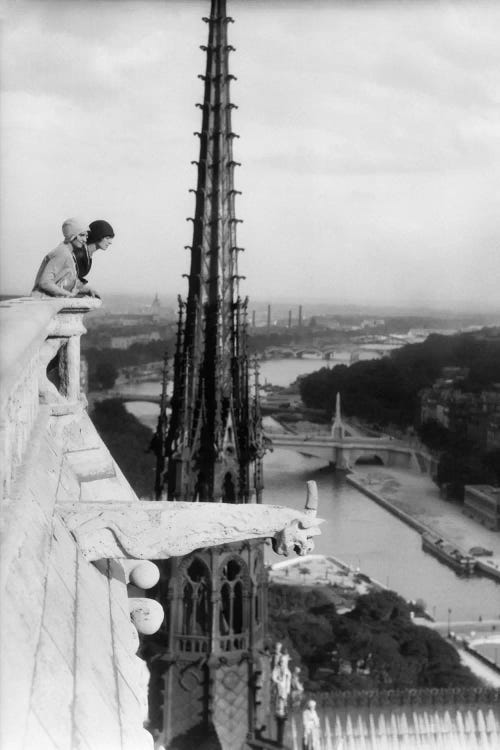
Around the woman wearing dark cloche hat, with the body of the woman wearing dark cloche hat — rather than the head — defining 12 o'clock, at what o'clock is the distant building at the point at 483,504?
The distant building is roughly at 10 o'clock from the woman wearing dark cloche hat.

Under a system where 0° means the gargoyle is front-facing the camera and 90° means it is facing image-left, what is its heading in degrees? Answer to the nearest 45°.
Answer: approximately 270°

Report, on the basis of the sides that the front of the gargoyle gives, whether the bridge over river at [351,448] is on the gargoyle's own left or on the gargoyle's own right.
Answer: on the gargoyle's own left

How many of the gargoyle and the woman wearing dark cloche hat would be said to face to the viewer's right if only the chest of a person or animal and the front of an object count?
2

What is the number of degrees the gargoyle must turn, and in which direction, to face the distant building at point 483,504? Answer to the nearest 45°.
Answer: approximately 90° to its left

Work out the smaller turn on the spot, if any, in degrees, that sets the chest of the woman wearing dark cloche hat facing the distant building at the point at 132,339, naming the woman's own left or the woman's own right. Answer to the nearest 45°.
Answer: approximately 90° to the woman's own left

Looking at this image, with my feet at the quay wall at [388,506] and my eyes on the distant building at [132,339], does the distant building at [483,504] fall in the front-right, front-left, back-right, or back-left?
back-right

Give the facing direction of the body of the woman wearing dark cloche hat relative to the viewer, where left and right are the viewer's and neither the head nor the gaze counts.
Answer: facing to the right of the viewer

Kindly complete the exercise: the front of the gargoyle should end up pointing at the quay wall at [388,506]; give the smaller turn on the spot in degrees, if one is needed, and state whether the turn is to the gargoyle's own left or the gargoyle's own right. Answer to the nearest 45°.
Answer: approximately 90° to the gargoyle's own left

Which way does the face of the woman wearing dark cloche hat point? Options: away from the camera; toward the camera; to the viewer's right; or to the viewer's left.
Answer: to the viewer's right
